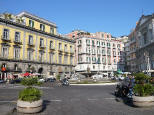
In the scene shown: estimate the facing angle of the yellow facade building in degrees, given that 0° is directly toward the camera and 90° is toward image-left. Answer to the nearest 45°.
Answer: approximately 315°

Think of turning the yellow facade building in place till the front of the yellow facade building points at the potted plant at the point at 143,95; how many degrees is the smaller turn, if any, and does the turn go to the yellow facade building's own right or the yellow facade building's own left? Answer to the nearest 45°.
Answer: approximately 45° to the yellow facade building's own right

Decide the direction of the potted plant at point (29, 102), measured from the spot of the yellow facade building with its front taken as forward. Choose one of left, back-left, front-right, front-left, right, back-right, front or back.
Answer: front-right
